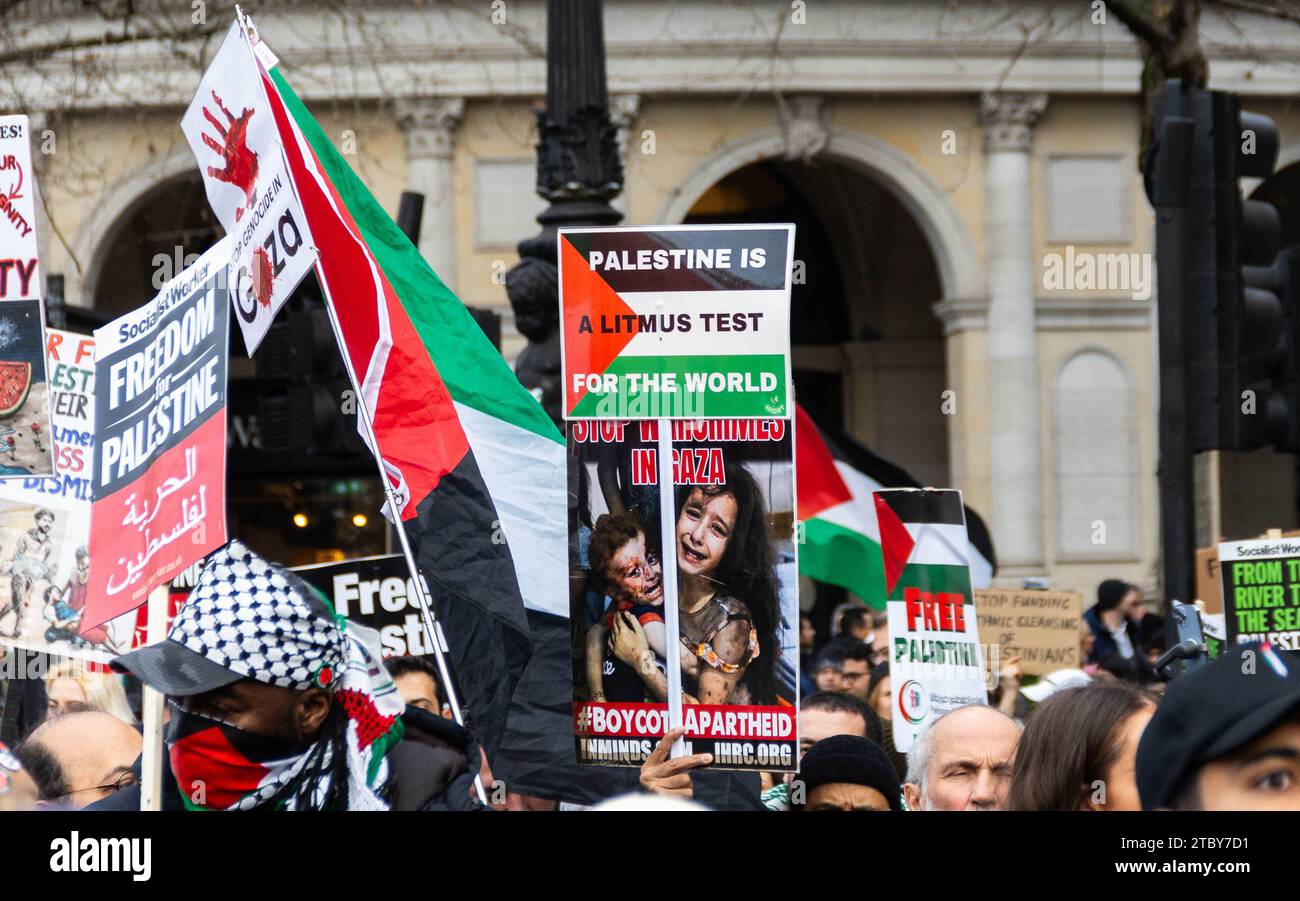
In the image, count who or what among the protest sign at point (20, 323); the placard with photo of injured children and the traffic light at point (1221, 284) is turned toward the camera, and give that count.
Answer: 2

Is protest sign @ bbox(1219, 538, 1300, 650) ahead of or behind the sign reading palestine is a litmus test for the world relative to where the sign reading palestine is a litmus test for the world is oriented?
behind

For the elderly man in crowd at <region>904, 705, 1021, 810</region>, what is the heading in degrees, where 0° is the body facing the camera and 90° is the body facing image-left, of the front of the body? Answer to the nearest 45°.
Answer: approximately 315°

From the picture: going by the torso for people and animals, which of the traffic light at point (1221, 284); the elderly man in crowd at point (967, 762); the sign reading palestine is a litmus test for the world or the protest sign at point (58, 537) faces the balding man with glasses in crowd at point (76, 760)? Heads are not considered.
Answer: the protest sign

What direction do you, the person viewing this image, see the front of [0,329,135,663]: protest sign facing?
facing the viewer

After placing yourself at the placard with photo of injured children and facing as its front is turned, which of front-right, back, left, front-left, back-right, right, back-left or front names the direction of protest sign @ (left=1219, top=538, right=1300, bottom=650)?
back-left

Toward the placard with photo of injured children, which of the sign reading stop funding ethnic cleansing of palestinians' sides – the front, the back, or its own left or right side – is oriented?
front

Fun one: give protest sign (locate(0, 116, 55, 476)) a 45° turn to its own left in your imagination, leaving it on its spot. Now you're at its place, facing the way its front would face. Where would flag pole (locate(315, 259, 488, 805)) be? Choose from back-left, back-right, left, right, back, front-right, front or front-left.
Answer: front

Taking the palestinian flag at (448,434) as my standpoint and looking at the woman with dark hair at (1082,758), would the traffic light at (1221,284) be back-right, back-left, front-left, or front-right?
front-left

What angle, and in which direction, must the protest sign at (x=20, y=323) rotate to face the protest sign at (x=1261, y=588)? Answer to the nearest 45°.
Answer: approximately 90° to its left

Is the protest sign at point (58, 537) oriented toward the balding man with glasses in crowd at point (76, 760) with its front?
yes

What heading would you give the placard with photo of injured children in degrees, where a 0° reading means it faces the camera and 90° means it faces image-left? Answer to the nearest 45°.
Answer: approximately 0°

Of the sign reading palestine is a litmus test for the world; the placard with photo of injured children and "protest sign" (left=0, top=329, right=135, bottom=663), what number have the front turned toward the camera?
3
